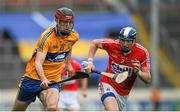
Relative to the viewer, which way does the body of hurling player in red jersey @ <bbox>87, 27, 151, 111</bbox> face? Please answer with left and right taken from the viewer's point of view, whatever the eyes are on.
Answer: facing the viewer
